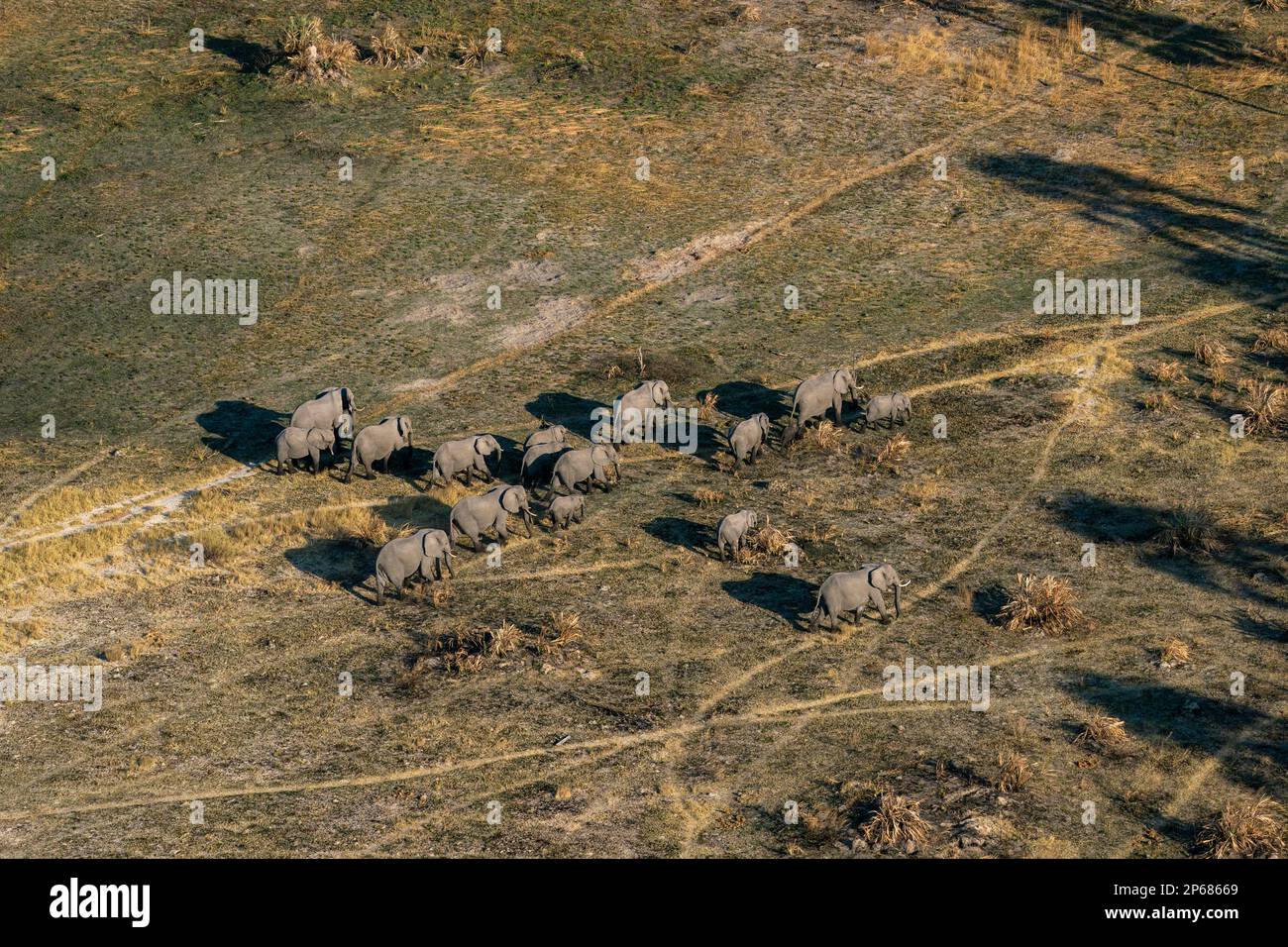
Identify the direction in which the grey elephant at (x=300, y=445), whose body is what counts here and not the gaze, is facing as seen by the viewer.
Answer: to the viewer's right

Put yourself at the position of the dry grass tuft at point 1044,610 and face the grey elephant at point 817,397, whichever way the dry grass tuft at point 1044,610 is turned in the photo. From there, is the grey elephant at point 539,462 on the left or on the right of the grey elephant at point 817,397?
left

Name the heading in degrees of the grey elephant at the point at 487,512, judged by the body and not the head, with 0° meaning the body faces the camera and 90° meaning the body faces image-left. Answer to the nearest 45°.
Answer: approximately 270°

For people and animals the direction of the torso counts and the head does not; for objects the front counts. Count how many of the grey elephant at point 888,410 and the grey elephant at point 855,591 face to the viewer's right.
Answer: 2

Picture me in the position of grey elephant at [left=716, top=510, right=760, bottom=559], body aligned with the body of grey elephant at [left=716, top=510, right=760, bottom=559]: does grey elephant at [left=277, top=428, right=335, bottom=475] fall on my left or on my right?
on my left

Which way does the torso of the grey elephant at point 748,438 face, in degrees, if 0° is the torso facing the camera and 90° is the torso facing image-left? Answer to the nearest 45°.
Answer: approximately 225°

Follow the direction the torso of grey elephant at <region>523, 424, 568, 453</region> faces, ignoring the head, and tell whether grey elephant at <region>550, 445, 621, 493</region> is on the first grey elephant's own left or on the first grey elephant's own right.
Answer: on the first grey elephant's own right

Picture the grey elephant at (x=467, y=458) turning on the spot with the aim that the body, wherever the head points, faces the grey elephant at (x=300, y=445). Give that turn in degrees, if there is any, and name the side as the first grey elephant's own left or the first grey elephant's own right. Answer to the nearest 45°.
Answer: approximately 180°

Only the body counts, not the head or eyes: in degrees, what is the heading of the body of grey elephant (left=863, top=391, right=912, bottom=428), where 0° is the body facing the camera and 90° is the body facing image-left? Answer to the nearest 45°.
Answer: approximately 270°

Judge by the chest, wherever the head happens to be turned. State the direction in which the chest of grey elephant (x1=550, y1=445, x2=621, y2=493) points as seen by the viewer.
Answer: to the viewer's right

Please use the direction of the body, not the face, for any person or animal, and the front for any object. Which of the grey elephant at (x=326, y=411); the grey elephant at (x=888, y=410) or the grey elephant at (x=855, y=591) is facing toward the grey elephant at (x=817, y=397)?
the grey elephant at (x=326, y=411)

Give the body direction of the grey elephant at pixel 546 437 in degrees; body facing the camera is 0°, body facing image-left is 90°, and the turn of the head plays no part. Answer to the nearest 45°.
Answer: approximately 270°

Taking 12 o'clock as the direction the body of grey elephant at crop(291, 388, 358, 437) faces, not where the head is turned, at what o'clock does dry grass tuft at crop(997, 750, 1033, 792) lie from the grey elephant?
The dry grass tuft is roughly at 2 o'clock from the grey elephant.

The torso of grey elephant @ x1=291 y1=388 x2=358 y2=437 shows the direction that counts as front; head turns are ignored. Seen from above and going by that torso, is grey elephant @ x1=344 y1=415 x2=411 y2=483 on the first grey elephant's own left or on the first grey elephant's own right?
on the first grey elephant's own right

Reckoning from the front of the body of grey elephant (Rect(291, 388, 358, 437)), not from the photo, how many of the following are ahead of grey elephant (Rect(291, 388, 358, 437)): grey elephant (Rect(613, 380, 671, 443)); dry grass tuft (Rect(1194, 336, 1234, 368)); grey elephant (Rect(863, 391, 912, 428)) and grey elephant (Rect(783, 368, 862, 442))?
4
